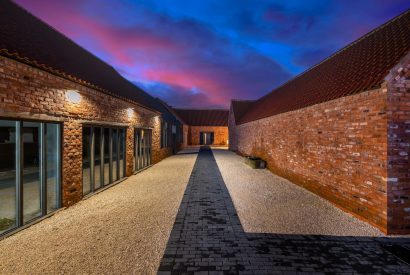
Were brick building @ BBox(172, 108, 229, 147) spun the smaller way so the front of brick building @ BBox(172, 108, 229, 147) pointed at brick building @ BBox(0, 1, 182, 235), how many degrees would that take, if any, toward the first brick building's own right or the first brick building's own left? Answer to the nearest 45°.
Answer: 0° — it already faces it

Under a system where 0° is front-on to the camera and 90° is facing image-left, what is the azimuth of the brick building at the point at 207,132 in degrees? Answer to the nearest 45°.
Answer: approximately 0°

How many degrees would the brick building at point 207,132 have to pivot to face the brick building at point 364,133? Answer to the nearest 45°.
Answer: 0° — it already faces it
